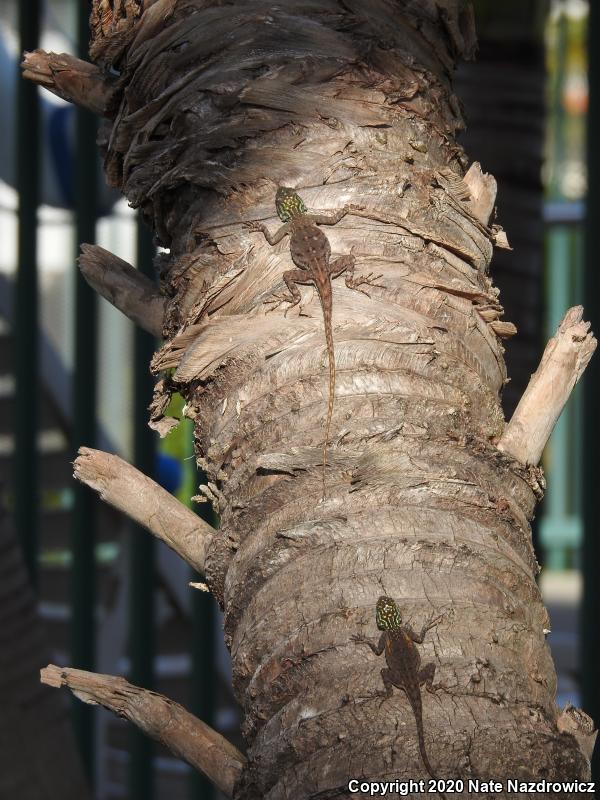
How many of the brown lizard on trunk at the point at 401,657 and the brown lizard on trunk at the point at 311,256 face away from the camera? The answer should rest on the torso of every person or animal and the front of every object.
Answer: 2

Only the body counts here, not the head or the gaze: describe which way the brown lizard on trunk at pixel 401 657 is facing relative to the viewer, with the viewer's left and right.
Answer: facing away from the viewer

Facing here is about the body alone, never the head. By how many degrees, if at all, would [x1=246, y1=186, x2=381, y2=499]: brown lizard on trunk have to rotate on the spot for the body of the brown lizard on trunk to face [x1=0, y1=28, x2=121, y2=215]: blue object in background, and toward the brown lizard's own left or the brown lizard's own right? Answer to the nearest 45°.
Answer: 0° — it already faces it

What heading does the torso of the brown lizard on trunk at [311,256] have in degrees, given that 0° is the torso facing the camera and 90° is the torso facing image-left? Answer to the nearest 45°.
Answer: approximately 180°

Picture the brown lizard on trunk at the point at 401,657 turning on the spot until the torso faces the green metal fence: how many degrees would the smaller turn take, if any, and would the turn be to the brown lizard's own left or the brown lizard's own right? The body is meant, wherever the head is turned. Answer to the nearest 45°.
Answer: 0° — it already faces it

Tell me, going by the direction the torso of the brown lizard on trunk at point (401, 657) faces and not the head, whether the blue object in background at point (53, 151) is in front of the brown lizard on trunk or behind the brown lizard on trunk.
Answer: in front
